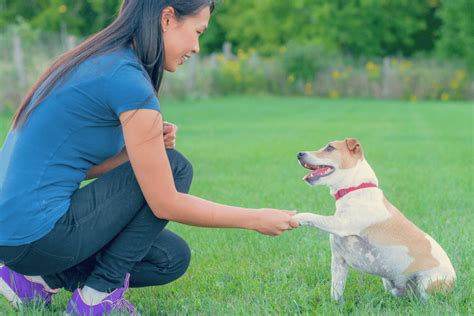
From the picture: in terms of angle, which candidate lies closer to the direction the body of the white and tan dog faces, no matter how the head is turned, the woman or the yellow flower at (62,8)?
the woman

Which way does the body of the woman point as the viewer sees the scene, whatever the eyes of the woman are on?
to the viewer's right

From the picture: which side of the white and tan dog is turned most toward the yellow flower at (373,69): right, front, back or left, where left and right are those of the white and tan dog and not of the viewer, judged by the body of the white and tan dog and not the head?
right

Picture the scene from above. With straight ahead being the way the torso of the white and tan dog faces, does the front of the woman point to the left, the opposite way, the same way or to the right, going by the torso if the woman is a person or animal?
the opposite way

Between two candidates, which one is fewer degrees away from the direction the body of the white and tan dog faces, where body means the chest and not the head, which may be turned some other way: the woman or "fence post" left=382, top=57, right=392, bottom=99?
the woman

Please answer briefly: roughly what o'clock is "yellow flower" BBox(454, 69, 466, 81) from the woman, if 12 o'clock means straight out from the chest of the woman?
The yellow flower is roughly at 10 o'clock from the woman.

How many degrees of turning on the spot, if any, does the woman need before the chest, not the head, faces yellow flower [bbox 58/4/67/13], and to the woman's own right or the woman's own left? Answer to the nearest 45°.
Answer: approximately 90° to the woman's own left

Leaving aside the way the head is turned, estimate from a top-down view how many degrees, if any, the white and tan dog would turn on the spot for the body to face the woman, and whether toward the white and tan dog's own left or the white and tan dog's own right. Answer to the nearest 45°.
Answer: approximately 45° to the white and tan dog's own left

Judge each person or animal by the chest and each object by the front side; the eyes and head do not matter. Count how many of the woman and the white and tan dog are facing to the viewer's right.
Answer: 1

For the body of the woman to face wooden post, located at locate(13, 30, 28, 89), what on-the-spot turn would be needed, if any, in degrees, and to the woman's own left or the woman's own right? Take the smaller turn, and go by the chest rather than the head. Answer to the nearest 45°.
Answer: approximately 90° to the woman's own left

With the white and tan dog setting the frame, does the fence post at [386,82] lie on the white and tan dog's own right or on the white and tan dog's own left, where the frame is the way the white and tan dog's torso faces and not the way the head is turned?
on the white and tan dog's own right

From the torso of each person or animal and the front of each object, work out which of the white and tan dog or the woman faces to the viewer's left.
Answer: the white and tan dog

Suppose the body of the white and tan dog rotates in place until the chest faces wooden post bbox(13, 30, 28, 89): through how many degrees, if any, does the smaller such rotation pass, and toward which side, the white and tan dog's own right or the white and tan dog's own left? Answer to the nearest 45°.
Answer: approximately 45° to the white and tan dog's own right

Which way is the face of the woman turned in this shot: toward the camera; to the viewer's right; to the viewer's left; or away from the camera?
to the viewer's right

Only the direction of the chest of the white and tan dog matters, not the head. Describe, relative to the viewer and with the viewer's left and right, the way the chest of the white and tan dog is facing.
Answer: facing to the left of the viewer
